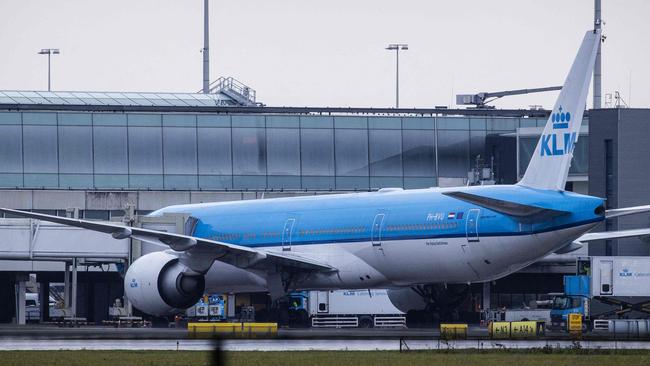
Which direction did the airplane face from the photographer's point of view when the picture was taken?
facing away from the viewer and to the left of the viewer

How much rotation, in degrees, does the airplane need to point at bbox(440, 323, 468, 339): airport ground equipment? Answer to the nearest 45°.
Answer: approximately 135° to its left

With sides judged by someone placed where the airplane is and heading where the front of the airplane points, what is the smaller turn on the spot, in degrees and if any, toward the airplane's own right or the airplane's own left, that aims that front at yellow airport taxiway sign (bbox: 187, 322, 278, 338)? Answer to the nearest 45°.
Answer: approximately 45° to the airplane's own left
